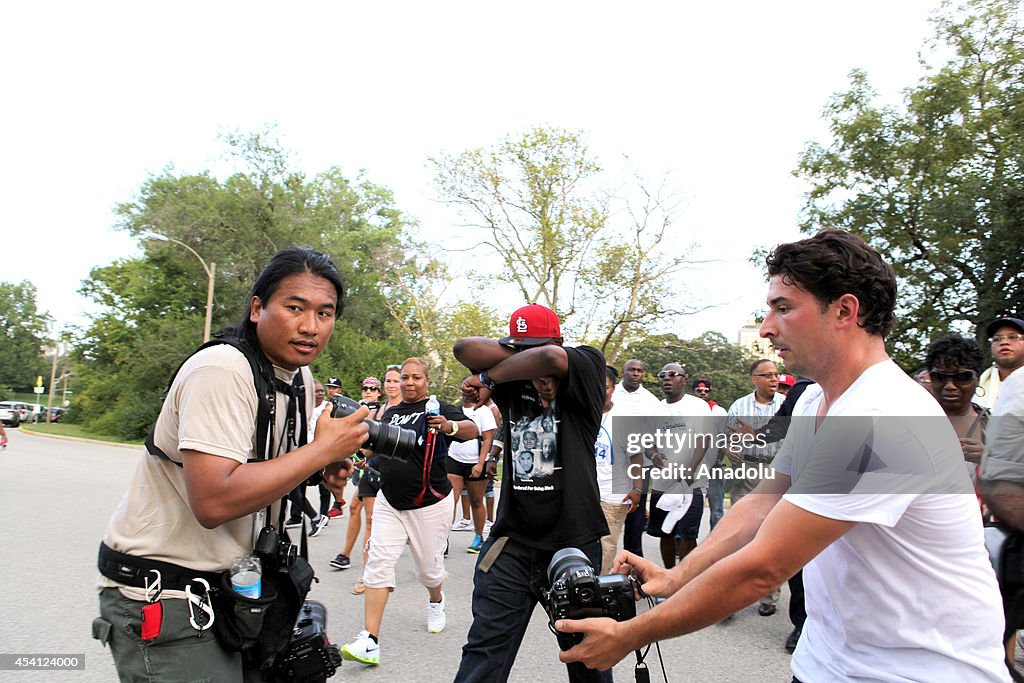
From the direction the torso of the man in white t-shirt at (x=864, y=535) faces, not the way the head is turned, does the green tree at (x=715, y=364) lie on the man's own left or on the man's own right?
on the man's own right

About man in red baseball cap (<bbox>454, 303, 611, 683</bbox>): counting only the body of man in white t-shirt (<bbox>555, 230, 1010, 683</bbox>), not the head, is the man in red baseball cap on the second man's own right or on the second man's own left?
on the second man's own right

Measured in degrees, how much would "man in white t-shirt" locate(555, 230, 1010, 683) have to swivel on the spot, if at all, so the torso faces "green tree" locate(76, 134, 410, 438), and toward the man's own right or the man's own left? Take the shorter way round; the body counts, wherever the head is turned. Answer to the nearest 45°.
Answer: approximately 45° to the man's own right

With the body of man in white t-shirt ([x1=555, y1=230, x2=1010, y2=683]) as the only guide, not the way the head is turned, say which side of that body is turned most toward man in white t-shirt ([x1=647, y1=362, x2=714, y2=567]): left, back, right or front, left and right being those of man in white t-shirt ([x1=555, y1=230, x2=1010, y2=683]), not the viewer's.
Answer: right

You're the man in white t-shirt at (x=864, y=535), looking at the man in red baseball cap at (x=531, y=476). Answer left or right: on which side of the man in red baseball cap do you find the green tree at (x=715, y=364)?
right

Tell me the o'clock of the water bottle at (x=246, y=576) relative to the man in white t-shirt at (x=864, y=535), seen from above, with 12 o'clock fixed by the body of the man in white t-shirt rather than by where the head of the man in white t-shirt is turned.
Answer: The water bottle is roughly at 12 o'clock from the man in white t-shirt.

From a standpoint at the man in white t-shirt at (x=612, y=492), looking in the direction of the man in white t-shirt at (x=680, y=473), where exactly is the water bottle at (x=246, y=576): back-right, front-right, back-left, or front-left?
back-right

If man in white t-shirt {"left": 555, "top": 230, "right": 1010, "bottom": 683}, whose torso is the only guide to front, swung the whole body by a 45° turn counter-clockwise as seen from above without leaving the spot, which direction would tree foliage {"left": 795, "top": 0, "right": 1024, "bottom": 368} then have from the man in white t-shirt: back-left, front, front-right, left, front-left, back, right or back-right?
back-right

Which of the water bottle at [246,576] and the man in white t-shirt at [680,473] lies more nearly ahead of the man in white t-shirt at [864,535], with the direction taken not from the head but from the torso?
the water bottle

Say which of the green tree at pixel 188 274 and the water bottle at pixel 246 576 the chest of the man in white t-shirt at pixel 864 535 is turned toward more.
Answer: the water bottle

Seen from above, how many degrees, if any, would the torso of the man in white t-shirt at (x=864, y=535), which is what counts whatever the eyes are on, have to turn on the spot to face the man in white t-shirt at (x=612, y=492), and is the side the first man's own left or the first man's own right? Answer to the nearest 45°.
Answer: approximately 90° to the first man's own right

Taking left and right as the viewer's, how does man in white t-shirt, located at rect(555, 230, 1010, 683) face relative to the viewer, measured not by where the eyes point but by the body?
facing to the left of the viewer

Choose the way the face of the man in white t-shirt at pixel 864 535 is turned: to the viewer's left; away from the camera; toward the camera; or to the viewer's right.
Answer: to the viewer's left

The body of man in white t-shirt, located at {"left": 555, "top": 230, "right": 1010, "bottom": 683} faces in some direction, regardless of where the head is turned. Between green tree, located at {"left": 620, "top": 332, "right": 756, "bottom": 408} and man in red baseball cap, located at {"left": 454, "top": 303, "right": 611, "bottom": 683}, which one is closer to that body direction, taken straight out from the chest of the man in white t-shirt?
the man in red baseball cap
